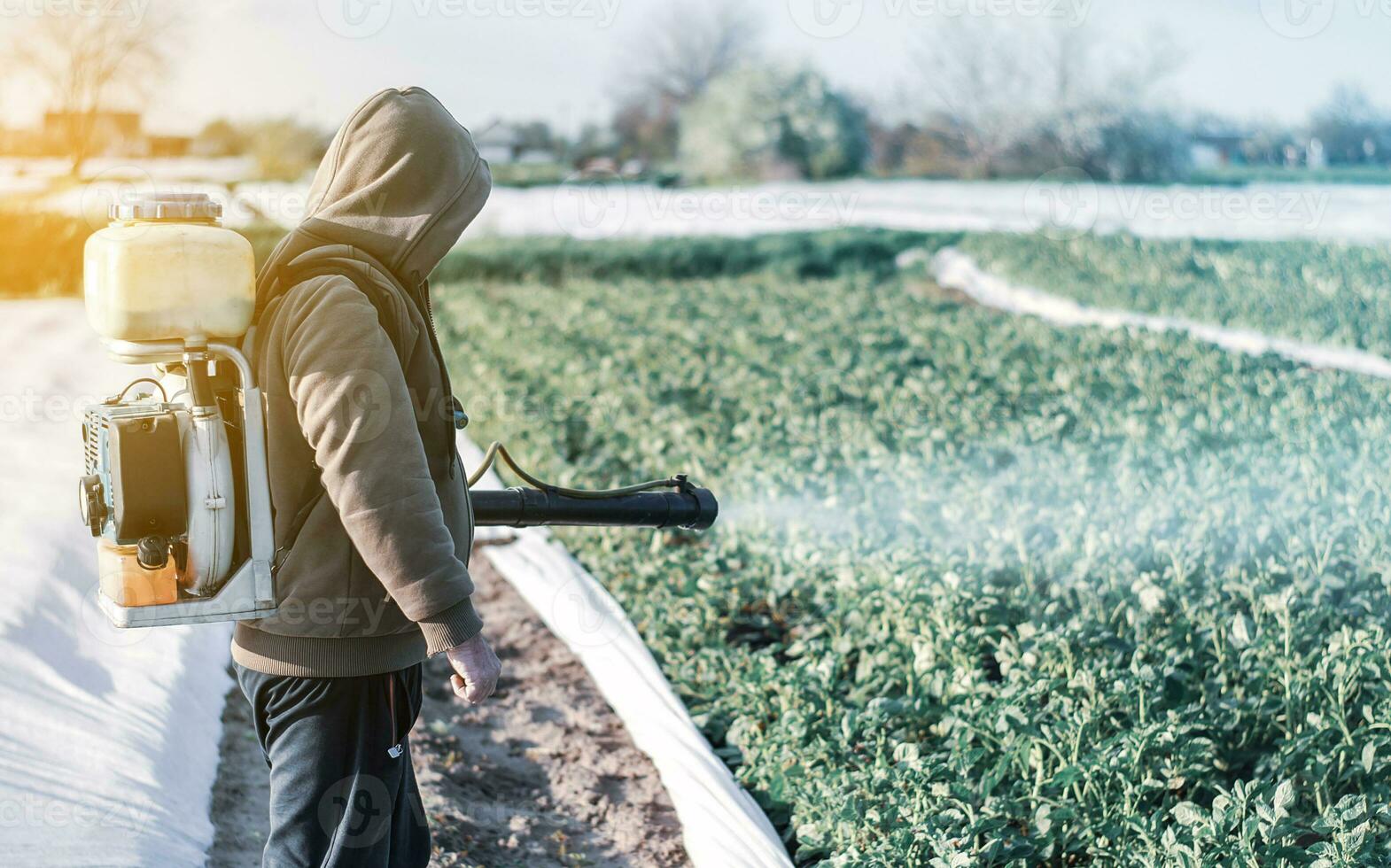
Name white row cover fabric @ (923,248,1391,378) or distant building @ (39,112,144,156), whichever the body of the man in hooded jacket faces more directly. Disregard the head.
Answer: the white row cover fabric

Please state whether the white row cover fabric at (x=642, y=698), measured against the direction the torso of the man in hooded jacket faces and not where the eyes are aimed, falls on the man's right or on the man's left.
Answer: on the man's left

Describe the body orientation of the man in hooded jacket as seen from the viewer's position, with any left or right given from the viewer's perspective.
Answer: facing to the right of the viewer
